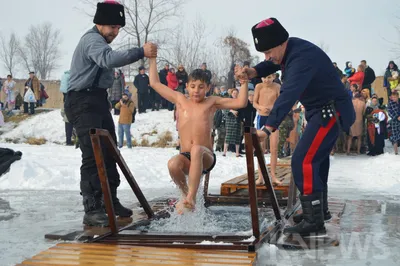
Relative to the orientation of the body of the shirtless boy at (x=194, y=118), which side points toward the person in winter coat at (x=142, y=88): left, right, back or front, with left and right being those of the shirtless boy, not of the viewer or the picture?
back

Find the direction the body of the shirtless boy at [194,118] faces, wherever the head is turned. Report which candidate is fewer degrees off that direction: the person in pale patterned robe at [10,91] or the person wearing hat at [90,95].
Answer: the person wearing hat

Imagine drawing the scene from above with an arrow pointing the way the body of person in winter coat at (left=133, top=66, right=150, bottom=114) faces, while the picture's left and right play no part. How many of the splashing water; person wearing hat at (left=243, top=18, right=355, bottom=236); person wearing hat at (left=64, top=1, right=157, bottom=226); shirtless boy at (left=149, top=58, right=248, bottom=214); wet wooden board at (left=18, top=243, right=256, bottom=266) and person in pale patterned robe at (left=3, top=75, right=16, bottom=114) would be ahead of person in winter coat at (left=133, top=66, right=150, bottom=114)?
5

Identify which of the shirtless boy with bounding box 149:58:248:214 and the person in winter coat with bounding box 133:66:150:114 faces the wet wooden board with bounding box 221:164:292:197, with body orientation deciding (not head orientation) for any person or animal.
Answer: the person in winter coat

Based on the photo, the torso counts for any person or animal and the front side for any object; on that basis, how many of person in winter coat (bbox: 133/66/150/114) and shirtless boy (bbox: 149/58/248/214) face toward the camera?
2

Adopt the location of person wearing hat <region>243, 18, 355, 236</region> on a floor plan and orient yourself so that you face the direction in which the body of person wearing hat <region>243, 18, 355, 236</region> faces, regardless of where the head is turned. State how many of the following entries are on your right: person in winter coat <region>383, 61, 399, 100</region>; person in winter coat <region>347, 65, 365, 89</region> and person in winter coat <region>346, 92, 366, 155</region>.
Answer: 3

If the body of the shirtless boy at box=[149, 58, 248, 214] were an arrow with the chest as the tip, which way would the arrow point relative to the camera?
toward the camera

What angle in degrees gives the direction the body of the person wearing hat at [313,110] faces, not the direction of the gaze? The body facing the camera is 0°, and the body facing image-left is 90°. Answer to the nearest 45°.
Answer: approximately 90°

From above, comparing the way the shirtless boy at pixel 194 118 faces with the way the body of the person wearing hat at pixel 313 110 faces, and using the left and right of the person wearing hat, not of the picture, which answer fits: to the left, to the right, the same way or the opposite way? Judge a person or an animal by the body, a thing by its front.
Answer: to the left

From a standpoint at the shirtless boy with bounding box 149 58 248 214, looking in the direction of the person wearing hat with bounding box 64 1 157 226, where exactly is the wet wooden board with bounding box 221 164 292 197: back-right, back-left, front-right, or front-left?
back-right

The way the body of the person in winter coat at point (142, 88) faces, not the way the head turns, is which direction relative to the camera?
toward the camera

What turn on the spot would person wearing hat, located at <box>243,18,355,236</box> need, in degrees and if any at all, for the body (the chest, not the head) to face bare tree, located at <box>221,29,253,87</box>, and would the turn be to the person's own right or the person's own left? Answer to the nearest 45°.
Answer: approximately 90° to the person's own right

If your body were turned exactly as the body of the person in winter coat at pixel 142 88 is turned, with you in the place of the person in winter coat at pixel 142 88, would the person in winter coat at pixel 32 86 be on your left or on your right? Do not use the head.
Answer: on your right

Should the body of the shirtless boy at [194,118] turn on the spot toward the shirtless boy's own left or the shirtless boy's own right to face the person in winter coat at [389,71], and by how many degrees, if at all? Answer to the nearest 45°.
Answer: approximately 135° to the shirtless boy's own left
